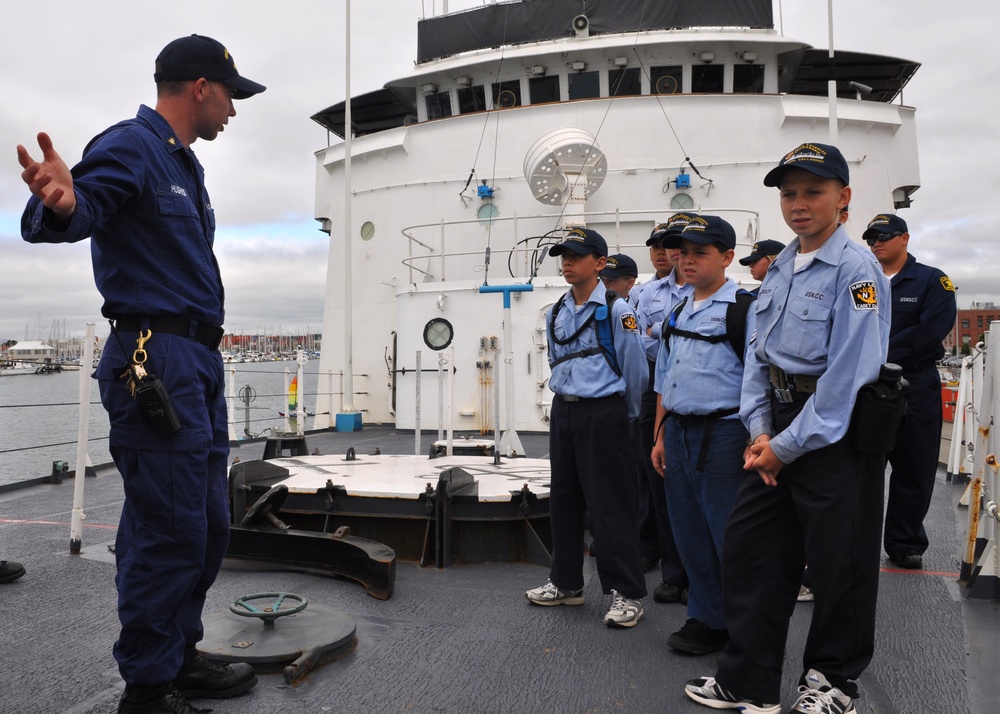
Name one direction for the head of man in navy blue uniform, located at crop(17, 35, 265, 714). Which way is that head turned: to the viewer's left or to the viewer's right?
to the viewer's right

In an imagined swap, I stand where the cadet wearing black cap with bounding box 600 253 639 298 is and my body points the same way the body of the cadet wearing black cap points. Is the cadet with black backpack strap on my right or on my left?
on my left

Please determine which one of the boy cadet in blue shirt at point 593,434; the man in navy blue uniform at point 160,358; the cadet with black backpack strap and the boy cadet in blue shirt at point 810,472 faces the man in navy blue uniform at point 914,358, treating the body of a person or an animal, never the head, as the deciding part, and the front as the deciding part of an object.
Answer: the man in navy blue uniform at point 160,358

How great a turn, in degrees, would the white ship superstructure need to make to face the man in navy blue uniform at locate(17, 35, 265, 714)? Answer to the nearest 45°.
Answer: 0° — it already faces them

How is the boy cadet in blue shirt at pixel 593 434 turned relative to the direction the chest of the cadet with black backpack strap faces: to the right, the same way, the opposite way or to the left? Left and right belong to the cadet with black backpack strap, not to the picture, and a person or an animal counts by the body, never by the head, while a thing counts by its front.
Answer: the same way

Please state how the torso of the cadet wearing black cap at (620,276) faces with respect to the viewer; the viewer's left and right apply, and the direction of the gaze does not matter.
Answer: facing the viewer and to the left of the viewer

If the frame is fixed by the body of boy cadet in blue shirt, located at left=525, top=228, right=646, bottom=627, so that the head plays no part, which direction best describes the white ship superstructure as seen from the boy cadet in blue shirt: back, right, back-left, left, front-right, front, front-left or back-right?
back-right

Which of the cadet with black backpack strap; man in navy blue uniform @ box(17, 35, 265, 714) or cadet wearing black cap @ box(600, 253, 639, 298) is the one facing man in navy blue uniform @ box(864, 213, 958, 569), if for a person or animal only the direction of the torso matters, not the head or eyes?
man in navy blue uniform @ box(17, 35, 265, 714)

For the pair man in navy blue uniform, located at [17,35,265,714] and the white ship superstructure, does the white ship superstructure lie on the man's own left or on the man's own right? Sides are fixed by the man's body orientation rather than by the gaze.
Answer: on the man's own left

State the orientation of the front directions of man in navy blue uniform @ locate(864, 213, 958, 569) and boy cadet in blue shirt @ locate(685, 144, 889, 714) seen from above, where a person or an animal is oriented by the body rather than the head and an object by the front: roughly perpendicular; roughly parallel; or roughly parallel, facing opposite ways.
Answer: roughly parallel

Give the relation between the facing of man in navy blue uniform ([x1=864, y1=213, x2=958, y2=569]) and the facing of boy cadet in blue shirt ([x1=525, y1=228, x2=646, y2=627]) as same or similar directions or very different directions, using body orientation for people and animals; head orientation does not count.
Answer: same or similar directions

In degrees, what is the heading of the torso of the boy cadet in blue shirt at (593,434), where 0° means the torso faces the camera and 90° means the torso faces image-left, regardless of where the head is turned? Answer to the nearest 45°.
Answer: approximately 45°

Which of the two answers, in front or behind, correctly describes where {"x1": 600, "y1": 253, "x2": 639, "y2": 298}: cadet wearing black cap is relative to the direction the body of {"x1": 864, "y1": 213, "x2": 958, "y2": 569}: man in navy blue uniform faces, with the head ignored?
in front

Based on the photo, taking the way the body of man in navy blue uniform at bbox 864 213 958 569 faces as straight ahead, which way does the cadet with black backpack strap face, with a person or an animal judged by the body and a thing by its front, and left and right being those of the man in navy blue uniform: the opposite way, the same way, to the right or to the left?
the same way

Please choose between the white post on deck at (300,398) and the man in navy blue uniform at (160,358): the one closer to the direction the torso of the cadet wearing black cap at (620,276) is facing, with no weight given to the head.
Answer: the man in navy blue uniform

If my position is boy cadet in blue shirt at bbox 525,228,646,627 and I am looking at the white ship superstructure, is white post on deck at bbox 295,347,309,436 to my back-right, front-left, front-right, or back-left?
front-left

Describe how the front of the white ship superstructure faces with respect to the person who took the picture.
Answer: facing the viewer

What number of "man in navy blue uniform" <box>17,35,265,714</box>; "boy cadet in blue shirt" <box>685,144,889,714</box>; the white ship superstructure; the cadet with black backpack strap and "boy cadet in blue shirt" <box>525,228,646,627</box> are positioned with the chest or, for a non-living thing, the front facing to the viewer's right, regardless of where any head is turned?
1

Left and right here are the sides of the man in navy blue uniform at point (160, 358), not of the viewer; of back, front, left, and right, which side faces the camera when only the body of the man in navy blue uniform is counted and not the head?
right

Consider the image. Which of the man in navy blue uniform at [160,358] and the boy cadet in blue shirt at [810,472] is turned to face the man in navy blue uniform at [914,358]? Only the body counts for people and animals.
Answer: the man in navy blue uniform at [160,358]
